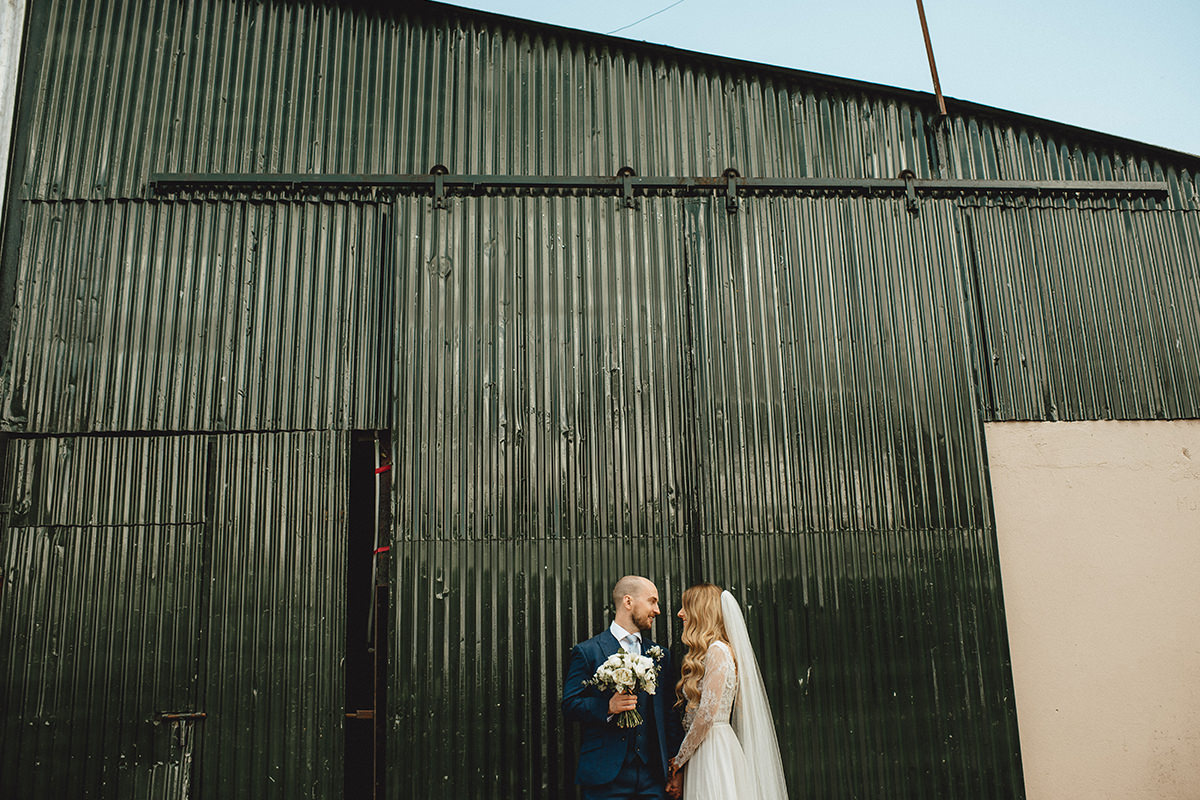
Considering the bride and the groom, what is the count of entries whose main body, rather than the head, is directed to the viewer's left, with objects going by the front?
1

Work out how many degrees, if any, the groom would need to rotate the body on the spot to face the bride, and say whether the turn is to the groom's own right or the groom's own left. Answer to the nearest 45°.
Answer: approximately 45° to the groom's own left

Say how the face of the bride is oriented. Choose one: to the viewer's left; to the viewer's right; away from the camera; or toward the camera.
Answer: to the viewer's left

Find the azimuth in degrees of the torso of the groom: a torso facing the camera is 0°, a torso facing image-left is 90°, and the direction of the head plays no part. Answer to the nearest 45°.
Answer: approximately 315°

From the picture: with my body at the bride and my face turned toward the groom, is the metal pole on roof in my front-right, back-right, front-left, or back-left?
back-right

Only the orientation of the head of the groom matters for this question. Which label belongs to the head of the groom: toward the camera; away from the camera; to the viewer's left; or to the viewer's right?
to the viewer's right

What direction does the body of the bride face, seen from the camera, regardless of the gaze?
to the viewer's left
